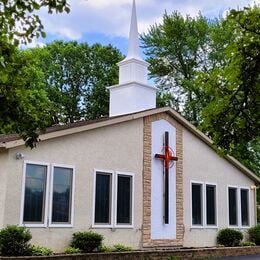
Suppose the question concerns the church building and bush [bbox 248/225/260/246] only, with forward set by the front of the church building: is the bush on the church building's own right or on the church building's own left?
on the church building's own left

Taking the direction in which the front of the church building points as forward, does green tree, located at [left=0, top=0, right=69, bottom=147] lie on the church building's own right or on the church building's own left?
on the church building's own right

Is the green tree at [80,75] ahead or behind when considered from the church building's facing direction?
behind

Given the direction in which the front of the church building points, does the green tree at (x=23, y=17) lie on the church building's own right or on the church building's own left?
on the church building's own right

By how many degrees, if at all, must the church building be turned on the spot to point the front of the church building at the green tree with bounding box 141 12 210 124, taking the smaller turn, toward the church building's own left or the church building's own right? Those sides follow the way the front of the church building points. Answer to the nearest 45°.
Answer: approximately 135° to the church building's own left

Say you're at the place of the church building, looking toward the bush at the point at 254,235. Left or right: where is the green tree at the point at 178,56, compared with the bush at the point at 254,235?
left

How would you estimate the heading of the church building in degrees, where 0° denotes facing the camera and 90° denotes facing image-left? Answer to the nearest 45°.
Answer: approximately 315°

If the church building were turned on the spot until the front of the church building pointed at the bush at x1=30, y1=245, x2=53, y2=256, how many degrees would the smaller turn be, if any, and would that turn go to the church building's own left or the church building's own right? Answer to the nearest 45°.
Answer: approximately 90° to the church building's own right

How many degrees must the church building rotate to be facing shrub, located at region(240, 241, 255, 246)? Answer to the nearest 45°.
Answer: approximately 90° to its left
